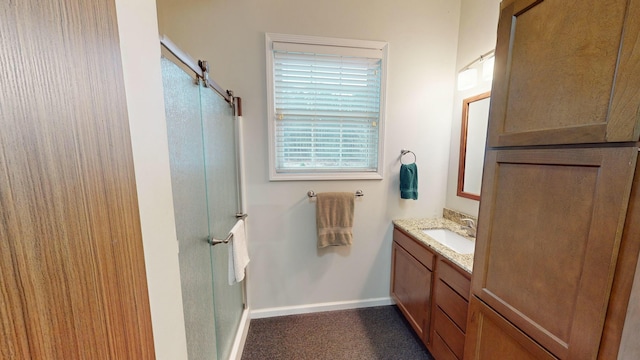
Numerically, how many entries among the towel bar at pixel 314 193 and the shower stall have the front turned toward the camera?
1

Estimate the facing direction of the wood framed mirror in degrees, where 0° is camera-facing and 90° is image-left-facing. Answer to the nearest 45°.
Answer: approximately 45°

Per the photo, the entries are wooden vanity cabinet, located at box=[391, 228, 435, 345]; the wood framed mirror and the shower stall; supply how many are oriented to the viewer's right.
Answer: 1

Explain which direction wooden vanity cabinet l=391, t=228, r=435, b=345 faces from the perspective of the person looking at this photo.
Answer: facing the viewer and to the left of the viewer

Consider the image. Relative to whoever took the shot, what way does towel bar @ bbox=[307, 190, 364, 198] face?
facing the viewer

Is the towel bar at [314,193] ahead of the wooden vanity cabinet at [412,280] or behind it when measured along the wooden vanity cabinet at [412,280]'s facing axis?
ahead

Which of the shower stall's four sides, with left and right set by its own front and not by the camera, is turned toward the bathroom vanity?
front

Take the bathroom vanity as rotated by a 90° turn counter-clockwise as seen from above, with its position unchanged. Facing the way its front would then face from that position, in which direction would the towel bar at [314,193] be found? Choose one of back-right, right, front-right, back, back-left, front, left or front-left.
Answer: back-right

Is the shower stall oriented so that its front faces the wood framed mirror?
yes

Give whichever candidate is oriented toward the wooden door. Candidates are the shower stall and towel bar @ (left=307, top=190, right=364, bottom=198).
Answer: the towel bar

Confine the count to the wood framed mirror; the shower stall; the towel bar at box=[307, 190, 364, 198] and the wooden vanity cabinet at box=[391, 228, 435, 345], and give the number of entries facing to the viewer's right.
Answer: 1

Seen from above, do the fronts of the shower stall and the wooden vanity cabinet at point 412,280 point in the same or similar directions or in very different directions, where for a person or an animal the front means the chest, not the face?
very different directions

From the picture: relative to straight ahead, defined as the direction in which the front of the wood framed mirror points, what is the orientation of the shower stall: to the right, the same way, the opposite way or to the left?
the opposite way

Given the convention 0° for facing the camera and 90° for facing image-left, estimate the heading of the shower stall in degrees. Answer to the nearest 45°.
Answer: approximately 270°

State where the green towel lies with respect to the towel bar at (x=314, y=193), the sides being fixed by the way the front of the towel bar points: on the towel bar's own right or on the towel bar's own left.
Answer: on the towel bar's own left
